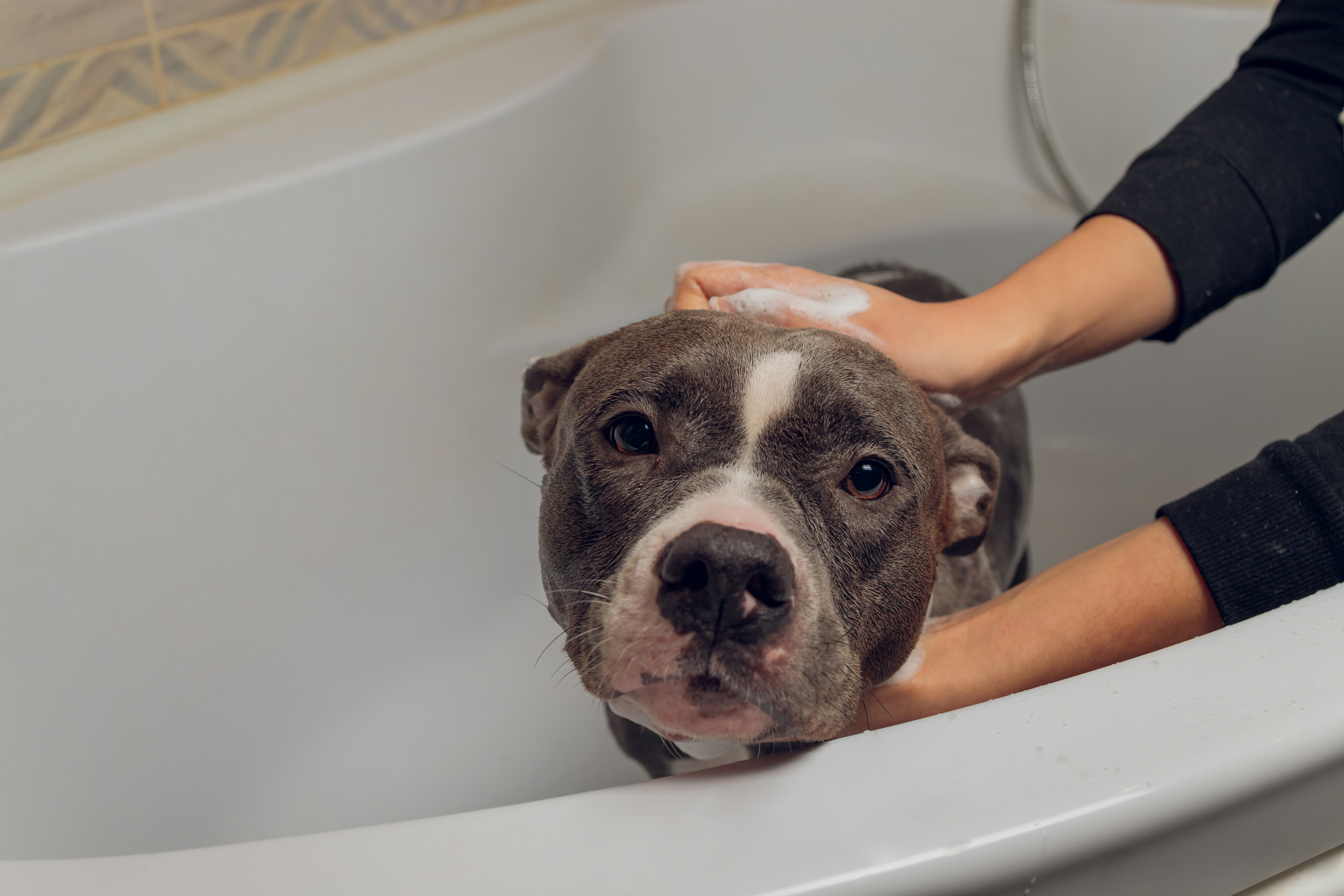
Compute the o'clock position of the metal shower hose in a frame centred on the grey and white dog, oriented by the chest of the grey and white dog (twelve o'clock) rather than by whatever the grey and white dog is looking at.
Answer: The metal shower hose is roughly at 7 o'clock from the grey and white dog.

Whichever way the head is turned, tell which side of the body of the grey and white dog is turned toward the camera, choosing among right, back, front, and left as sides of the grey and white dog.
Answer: front
